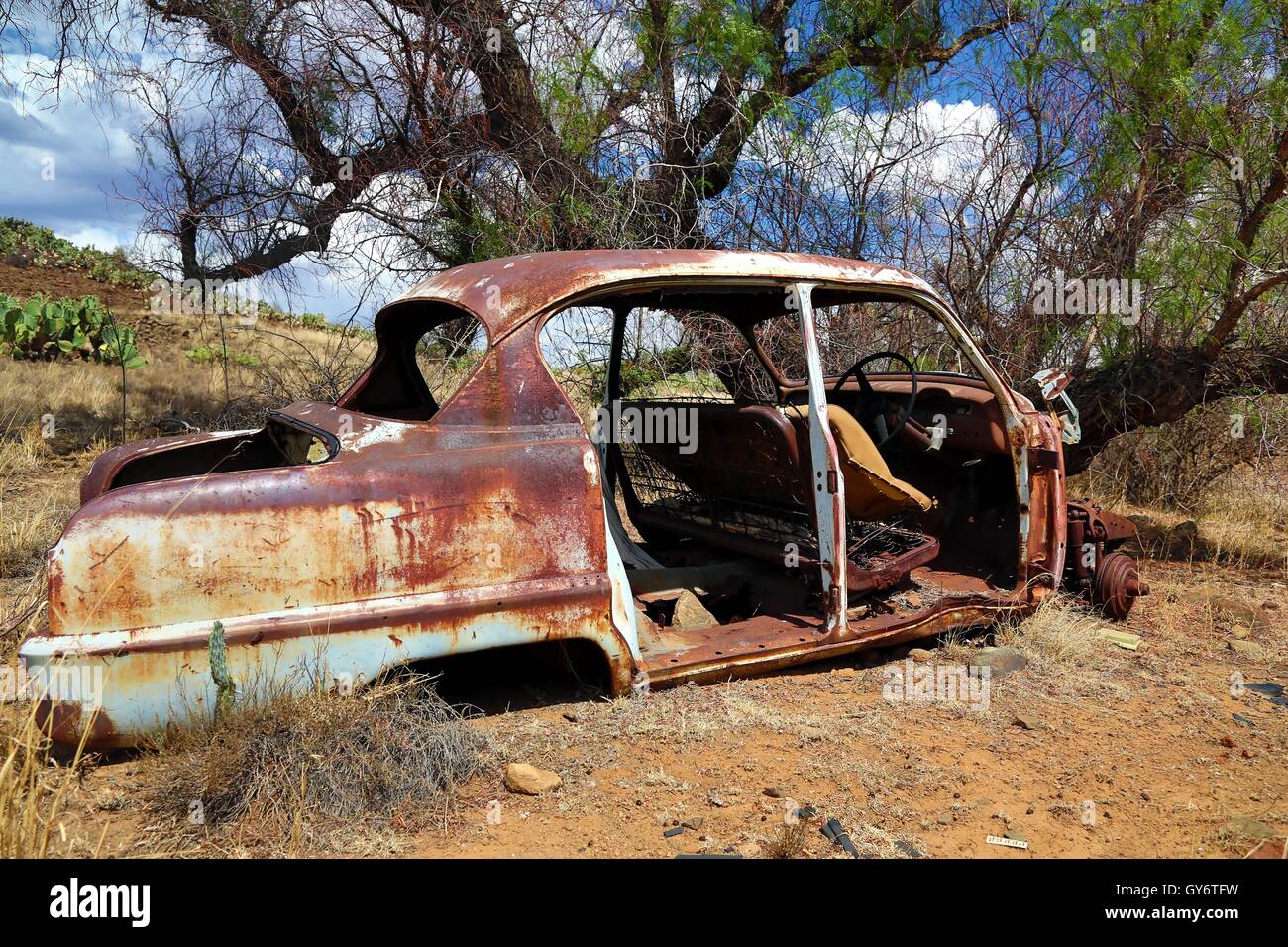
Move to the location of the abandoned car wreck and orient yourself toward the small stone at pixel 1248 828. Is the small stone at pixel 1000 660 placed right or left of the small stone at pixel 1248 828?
left

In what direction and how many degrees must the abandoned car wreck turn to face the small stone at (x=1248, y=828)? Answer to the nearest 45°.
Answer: approximately 90° to its right

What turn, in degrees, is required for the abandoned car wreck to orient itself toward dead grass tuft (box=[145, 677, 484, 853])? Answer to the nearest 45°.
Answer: approximately 180°

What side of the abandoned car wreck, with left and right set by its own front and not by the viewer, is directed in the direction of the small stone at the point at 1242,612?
front

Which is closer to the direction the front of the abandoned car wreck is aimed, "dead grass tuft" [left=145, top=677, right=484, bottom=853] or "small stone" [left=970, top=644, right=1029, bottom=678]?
the small stone

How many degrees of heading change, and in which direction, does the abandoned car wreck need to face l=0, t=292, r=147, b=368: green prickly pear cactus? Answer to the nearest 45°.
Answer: approximately 90° to its left

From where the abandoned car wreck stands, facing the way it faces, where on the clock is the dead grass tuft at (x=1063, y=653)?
The dead grass tuft is roughly at 1 o'clock from the abandoned car wreck.

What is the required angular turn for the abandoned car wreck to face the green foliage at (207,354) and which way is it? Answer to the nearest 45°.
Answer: approximately 90° to its left

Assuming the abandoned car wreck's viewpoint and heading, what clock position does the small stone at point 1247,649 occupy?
The small stone is roughly at 1 o'clock from the abandoned car wreck.

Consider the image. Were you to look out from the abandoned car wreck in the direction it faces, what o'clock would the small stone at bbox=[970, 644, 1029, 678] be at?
The small stone is roughly at 1 o'clock from the abandoned car wreck.

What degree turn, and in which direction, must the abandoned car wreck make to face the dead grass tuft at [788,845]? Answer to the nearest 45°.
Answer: approximately 90° to its right

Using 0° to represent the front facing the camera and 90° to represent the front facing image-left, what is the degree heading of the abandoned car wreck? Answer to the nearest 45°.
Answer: approximately 225°
